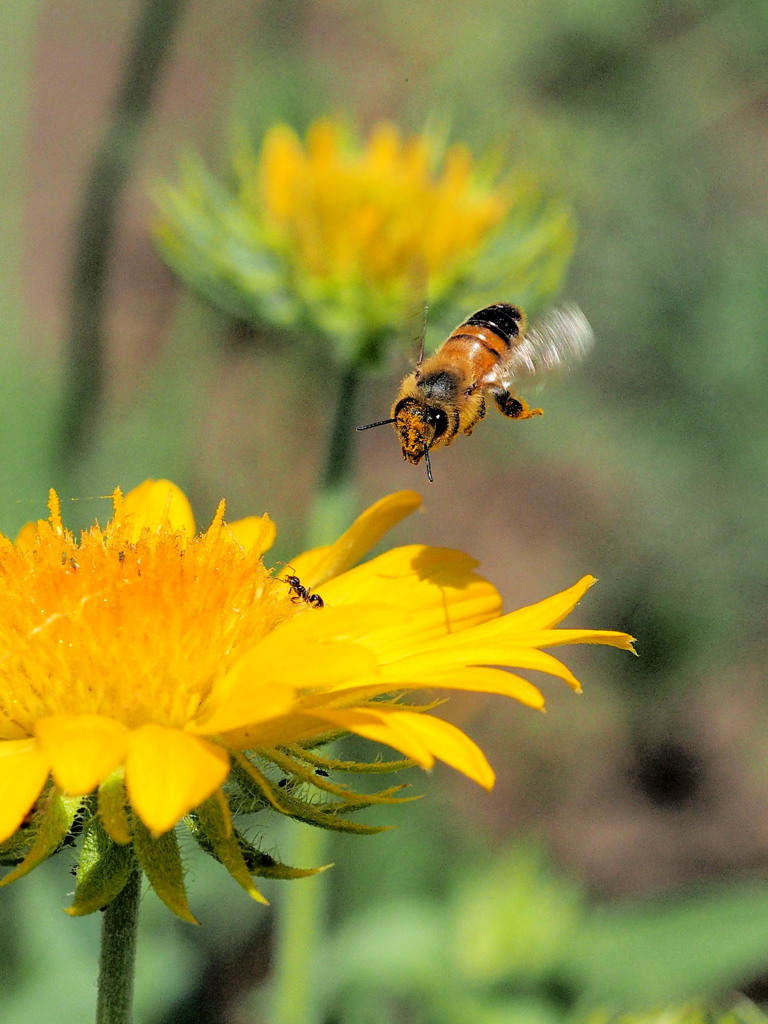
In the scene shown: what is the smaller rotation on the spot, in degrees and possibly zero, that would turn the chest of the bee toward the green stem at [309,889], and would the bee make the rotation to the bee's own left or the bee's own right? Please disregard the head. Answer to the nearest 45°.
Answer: approximately 90° to the bee's own right

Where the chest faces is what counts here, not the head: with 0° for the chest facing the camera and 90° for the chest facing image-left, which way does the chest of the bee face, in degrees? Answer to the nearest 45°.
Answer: approximately 45°
